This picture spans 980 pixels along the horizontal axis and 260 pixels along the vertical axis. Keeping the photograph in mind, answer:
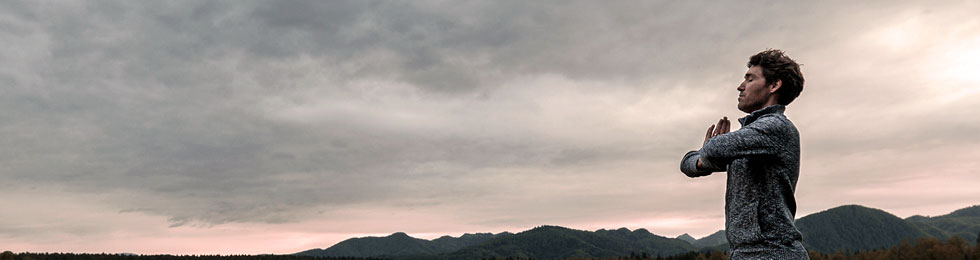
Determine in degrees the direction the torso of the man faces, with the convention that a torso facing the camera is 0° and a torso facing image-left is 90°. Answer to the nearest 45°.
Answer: approximately 90°

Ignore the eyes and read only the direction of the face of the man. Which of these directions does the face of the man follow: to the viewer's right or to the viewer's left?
to the viewer's left
